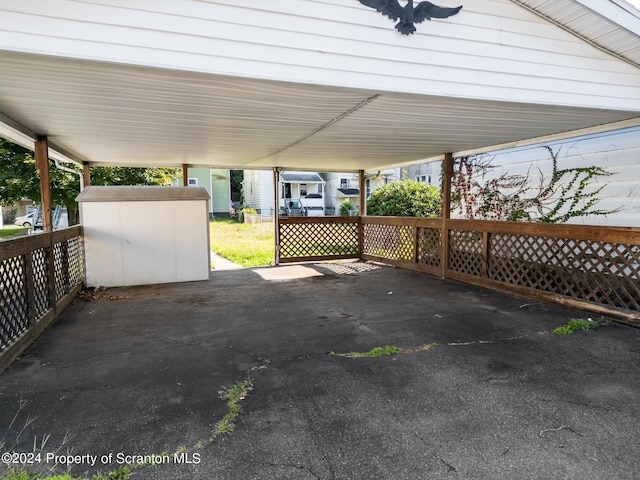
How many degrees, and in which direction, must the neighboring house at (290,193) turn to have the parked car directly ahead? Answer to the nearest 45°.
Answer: approximately 90° to its right

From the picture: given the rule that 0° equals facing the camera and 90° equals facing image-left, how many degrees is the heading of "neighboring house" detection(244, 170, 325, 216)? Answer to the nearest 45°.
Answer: approximately 0°

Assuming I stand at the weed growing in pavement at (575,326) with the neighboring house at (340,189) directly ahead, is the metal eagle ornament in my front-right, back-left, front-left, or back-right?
back-left

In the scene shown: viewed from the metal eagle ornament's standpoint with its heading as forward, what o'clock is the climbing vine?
The climbing vine is roughly at 7 o'clock from the metal eagle ornament.

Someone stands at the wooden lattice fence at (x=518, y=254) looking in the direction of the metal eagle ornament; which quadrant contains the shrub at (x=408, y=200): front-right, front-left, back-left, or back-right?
back-right

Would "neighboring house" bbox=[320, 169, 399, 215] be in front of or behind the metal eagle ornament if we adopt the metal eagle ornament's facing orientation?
behind

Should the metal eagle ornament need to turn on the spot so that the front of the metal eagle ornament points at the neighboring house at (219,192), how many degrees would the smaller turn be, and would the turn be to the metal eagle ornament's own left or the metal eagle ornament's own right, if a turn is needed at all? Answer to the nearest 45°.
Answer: approximately 135° to the metal eagle ornament's own right

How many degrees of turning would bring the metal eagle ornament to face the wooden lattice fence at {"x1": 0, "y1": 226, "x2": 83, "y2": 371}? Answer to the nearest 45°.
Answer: approximately 90° to its right

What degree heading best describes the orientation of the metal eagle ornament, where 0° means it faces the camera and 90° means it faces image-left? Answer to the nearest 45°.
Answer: approximately 0°

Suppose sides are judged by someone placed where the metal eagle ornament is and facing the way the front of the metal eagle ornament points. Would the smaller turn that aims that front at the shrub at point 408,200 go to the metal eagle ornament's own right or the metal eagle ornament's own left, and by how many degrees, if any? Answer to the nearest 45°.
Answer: approximately 180°
